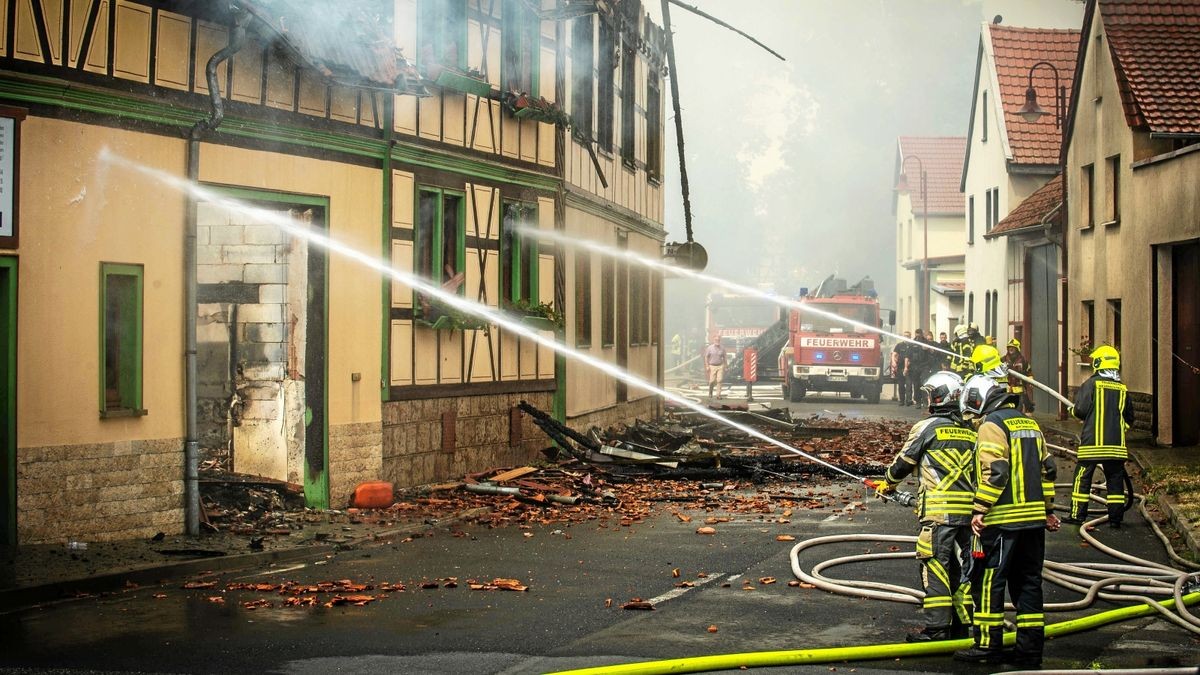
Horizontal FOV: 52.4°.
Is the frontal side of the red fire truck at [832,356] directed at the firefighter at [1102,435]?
yes

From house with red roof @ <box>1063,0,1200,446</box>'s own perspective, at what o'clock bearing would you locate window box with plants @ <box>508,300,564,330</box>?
The window box with plants is roughly at 12 o'clock from the house with red roof.

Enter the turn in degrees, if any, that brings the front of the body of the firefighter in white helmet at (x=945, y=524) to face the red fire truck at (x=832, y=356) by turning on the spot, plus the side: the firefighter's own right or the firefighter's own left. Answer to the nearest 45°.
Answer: approximately 45° to the firefighter's own right

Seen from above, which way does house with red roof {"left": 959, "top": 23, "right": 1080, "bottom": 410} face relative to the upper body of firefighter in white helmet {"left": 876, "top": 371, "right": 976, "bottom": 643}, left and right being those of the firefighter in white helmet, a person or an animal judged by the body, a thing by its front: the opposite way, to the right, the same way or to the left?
to the left

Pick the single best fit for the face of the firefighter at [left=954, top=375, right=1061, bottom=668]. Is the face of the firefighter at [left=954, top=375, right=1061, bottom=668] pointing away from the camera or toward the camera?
away from the camera

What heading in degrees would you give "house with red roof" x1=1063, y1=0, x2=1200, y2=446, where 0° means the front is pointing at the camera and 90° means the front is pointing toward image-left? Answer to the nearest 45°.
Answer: approximately 45°

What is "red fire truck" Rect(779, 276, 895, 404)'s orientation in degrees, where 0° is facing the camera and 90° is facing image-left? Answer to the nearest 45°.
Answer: approximately 0°

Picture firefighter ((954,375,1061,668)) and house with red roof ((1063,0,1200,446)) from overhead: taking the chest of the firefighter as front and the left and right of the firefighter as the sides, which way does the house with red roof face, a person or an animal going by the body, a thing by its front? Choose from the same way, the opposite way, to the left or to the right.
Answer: to the left

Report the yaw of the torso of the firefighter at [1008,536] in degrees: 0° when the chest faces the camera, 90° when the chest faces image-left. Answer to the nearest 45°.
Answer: approximately 135°

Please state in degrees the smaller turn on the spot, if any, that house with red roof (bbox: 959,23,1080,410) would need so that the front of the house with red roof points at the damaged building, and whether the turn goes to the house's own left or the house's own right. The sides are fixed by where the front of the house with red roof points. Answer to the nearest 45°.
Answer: approximately 45° to the house's own left

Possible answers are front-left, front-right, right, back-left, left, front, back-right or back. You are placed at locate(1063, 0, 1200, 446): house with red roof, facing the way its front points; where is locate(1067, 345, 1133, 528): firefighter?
front-left

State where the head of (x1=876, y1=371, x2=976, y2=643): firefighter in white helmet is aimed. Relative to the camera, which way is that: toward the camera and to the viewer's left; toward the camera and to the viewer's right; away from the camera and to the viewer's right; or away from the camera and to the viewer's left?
away from the camera and to the viewer's left

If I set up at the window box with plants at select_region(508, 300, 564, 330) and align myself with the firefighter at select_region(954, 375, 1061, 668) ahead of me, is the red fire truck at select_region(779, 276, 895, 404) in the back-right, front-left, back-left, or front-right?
back-left

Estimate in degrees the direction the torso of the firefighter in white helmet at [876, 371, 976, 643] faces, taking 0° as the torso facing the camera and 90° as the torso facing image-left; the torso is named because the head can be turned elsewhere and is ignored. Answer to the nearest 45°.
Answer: approximately 135°
